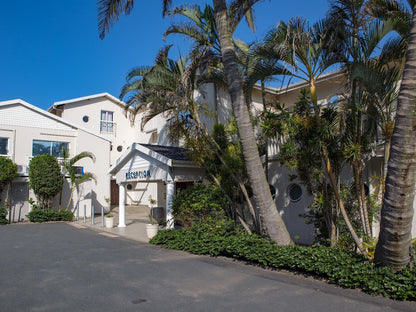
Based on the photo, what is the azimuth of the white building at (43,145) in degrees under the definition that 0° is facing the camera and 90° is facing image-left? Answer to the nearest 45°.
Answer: approximately 0°
